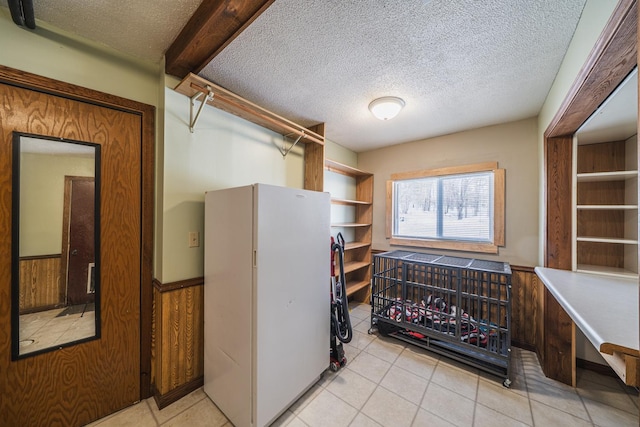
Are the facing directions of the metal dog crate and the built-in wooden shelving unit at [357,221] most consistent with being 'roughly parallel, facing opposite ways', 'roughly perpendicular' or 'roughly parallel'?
roughly perpendicular

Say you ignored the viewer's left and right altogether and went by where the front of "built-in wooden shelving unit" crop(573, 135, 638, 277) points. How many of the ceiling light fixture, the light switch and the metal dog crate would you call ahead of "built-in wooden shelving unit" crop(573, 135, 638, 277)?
3

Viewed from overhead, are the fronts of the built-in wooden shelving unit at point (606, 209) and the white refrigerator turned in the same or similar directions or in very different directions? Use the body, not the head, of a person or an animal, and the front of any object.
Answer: very different directions

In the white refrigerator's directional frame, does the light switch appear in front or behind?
behind

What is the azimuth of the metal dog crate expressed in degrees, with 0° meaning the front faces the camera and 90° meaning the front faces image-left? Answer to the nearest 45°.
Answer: approximately 45°

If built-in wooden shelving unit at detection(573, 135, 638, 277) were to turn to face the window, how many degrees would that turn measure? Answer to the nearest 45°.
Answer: approximately 45° to its right

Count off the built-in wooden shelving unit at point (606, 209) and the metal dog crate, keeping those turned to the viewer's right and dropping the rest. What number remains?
0

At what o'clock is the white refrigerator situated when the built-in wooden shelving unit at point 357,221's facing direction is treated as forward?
The white refrigerator is roughly at 2 o'clock from the built-in wooden shelving unit.

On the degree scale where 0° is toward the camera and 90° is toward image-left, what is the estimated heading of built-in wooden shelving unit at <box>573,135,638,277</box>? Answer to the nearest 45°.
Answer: approximately 45°

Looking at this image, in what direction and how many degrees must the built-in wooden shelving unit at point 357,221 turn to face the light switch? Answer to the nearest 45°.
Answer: approximately 90° to its right
